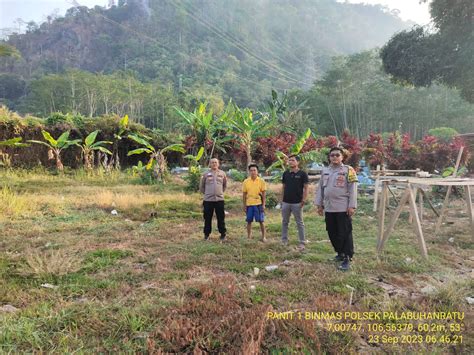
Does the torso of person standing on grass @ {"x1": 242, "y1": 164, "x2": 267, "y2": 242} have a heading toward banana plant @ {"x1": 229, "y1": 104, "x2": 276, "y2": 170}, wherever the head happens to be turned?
no

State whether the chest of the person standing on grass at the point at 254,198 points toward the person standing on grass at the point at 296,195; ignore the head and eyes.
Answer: no

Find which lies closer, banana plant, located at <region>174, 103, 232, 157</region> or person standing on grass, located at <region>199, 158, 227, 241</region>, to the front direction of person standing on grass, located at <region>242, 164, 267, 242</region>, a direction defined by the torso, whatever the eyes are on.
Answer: the person standing on grass

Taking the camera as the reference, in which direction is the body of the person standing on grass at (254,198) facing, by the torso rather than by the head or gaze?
toward the camera

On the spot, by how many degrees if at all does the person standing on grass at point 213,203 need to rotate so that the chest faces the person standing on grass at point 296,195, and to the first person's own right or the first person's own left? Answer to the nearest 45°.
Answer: approximately 45° to the first person's own left

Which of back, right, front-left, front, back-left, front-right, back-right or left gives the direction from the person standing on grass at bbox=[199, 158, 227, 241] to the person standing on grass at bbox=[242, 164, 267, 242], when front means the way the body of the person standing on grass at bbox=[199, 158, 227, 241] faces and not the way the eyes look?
left

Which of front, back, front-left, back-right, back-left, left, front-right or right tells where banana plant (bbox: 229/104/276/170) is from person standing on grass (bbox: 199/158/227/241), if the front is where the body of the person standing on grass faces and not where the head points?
back

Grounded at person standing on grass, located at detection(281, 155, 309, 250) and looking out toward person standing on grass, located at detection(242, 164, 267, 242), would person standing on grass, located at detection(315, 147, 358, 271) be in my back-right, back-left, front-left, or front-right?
back-left

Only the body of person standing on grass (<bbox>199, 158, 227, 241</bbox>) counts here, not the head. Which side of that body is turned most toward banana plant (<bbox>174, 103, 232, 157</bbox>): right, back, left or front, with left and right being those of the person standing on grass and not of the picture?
back

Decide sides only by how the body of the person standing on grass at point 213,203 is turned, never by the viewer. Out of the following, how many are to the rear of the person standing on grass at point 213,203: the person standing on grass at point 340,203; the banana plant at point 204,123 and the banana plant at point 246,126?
2

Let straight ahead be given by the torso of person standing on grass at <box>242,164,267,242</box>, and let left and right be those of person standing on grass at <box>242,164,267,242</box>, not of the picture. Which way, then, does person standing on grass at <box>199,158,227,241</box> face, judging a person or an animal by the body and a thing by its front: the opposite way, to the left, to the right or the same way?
the same way

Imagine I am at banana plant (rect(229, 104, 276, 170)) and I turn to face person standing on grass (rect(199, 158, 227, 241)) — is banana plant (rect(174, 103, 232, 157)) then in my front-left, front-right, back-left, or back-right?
back-right

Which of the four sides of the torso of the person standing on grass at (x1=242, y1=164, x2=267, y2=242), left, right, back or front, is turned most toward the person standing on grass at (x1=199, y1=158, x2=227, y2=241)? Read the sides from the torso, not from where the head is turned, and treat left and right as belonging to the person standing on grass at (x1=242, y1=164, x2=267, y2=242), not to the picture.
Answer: right

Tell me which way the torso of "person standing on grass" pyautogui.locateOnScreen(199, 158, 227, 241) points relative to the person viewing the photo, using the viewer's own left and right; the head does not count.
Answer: facing the viewer

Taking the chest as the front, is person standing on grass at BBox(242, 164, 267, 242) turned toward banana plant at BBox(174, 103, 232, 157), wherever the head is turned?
no
